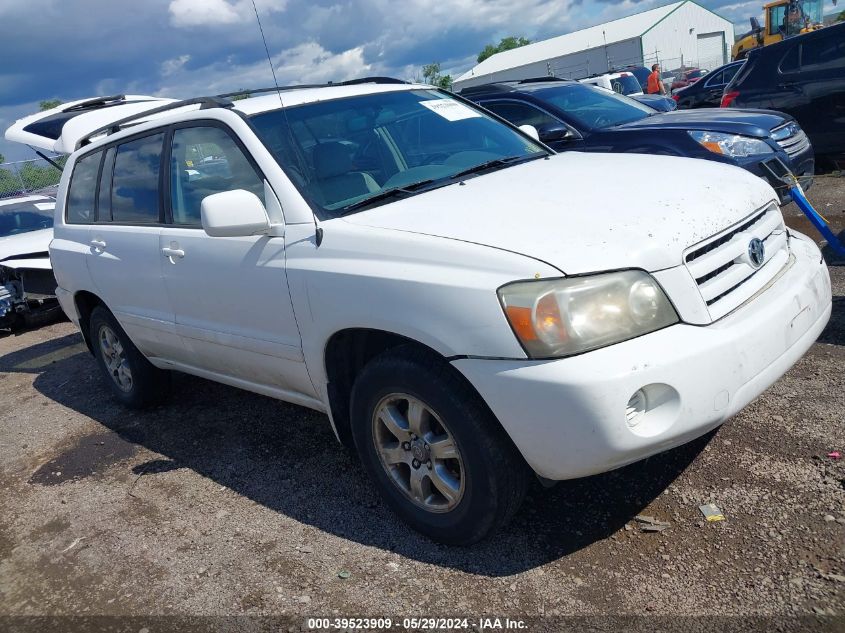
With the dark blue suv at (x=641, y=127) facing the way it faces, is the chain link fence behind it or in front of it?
behind

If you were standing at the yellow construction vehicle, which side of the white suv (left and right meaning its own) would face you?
left

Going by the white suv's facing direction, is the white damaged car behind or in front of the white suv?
behind

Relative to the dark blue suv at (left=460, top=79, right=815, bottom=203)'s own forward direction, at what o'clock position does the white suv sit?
The white suv is roughly at 2 o'clock from the dark blue suv.

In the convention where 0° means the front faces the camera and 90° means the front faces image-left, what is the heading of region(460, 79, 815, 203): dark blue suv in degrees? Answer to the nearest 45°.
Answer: approximately 315°

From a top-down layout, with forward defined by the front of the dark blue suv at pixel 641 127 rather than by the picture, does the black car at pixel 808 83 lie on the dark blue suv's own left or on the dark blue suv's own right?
on the dark blue suv's own left

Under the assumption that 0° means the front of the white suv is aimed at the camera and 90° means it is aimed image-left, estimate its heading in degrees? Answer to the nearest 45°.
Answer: approximately 315°

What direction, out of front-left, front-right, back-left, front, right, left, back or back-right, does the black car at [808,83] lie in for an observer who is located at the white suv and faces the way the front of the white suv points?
left

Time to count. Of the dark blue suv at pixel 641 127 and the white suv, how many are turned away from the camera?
0
